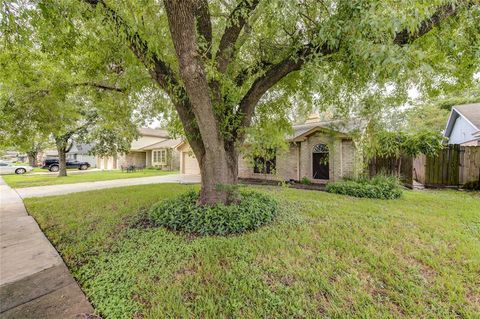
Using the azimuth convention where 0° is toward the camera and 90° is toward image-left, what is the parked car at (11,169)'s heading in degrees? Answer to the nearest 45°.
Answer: approximately 270°

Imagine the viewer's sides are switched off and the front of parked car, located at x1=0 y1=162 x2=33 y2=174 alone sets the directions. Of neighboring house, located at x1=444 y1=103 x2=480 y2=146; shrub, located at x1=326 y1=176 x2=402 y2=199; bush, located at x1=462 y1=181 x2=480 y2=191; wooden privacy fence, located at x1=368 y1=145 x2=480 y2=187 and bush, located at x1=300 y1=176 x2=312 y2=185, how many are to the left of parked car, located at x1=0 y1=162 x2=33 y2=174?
0

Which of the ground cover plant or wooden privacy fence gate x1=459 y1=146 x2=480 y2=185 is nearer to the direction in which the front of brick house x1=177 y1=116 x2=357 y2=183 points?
the ground cover plant

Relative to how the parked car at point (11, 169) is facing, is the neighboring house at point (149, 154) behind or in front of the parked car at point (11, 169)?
in front

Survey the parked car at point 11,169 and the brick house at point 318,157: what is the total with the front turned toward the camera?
1

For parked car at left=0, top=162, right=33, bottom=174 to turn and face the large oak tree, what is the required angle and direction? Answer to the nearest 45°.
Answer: approximately 90° to its right

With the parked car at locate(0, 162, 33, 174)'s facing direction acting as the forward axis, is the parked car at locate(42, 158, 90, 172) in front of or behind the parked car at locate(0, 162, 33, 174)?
in front

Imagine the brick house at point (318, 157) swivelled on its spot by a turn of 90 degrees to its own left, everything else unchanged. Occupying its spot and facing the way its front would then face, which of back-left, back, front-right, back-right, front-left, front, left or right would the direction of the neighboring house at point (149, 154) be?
back-left

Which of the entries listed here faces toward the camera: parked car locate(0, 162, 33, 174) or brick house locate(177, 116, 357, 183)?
the brick house

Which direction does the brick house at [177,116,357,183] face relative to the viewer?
toward the camera

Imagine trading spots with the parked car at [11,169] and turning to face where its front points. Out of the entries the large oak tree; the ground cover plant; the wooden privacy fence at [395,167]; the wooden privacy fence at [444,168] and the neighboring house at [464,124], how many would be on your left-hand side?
0

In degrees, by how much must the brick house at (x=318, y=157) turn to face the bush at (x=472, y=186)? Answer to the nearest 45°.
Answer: approximately 90° to its left
